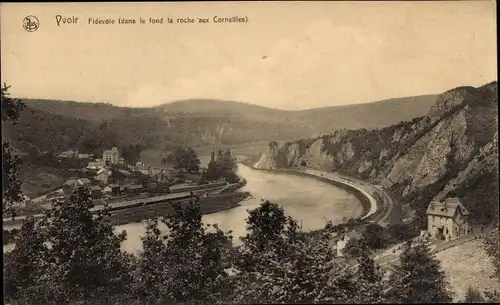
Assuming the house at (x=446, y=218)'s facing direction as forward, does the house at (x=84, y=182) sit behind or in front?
in front

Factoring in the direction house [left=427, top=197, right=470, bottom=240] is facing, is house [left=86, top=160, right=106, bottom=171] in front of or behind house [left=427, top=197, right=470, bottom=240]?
behind

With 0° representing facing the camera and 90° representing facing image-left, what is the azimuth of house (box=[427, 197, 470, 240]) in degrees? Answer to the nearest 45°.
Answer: approximately 45°
